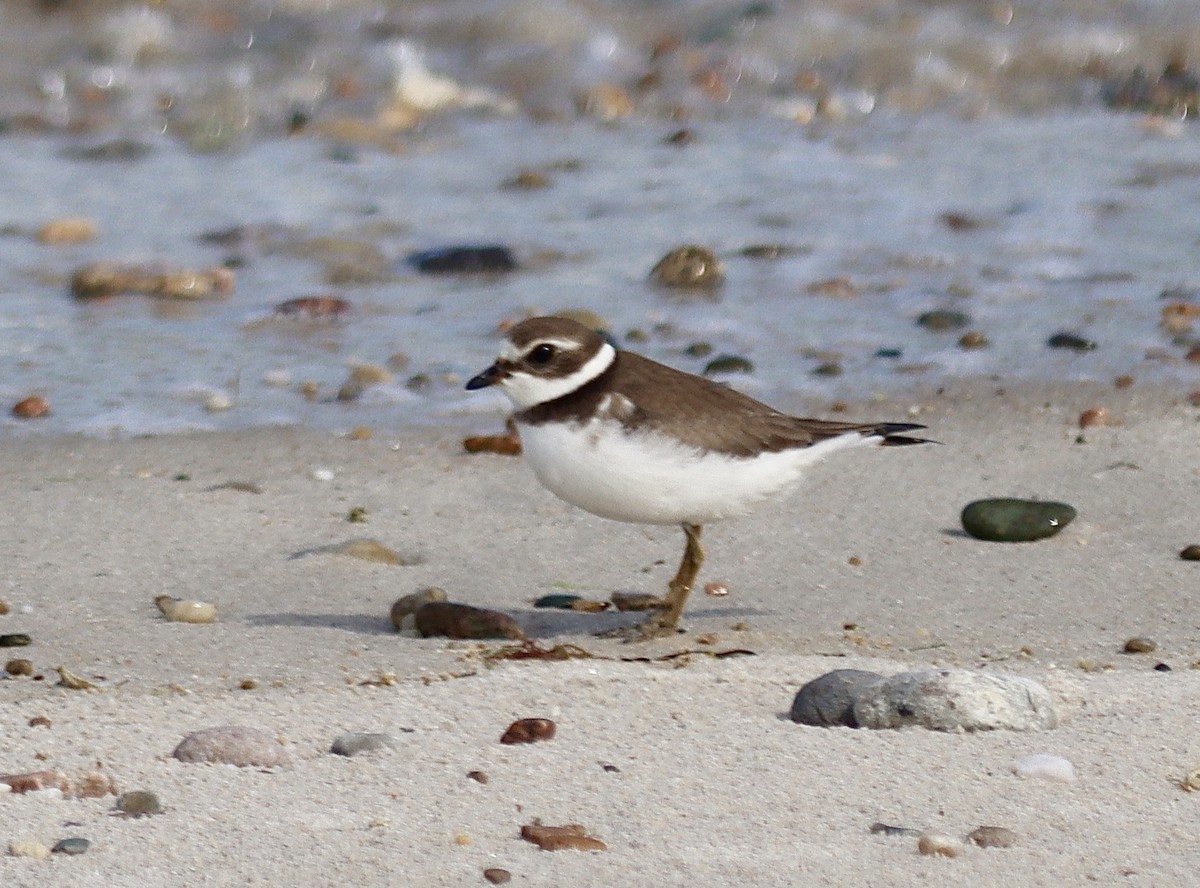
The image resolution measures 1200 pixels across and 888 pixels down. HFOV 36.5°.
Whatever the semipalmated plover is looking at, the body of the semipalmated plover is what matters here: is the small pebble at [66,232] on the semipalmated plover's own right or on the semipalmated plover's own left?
on the semipalmated plover's own right

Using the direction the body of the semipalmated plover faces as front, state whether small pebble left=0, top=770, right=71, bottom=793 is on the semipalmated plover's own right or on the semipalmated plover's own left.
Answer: on the semipalmated plover's own left

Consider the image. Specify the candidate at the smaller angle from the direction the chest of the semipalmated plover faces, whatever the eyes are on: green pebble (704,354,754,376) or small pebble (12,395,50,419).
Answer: the small pebble

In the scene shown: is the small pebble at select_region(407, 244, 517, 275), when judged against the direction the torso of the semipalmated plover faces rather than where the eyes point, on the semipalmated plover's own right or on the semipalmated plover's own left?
on the semipalmated plover's own right

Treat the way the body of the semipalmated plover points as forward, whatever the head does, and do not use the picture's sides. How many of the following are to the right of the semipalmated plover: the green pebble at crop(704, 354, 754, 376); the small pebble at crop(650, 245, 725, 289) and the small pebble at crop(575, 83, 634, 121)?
3

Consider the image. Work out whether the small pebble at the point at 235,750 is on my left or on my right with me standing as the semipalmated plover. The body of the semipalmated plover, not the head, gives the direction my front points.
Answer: on my left

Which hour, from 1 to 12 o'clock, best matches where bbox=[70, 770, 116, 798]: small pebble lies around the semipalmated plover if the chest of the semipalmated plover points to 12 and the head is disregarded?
The small pebble is roughly at 10 o'clock from the semipalmated plover.

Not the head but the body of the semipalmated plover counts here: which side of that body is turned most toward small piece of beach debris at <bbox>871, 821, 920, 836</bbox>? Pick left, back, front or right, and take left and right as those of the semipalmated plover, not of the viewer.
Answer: left

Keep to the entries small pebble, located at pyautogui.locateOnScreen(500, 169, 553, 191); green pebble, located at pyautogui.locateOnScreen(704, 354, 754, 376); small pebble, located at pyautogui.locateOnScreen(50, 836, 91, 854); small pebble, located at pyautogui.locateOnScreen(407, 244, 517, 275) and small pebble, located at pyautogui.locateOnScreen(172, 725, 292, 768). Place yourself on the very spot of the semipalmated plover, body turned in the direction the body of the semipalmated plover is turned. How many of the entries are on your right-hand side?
3

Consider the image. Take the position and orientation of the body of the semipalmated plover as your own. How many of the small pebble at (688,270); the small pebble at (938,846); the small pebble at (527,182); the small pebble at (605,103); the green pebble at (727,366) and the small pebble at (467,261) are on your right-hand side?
5

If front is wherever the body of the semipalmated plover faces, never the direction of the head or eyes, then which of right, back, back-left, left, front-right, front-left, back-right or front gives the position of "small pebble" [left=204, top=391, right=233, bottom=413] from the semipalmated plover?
front-right

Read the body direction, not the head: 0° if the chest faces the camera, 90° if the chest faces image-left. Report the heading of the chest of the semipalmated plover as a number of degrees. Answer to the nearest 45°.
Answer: approximately 90°

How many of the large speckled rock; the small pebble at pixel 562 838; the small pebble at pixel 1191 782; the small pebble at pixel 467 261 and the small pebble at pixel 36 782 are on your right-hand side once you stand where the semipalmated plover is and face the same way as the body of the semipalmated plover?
1

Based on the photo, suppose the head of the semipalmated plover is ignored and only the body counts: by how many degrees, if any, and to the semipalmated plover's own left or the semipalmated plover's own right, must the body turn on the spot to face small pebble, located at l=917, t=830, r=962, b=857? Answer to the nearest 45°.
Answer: approximately 90° to the semipalmated plover's own left

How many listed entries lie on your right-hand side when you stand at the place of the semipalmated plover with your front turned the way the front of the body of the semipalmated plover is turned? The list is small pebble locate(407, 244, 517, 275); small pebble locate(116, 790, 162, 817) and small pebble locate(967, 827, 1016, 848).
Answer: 1

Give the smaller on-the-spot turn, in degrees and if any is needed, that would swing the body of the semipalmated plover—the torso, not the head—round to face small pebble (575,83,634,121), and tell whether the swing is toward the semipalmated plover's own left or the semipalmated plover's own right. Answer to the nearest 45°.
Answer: approximately 90° to the semipalmated plover's own right

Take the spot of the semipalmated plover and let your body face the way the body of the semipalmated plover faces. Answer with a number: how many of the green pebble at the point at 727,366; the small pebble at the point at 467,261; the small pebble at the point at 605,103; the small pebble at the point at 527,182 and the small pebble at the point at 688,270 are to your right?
5

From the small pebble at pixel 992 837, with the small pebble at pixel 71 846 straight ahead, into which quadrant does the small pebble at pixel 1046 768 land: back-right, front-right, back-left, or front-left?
back-right

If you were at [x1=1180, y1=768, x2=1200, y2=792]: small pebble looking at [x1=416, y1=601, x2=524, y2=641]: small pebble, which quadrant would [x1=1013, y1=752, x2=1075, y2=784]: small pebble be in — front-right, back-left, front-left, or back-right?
front-left

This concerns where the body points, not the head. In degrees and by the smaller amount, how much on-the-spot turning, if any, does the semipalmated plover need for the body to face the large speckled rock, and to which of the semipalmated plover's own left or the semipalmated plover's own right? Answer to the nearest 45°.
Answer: approximately 135° to the semipalmated plover's own left

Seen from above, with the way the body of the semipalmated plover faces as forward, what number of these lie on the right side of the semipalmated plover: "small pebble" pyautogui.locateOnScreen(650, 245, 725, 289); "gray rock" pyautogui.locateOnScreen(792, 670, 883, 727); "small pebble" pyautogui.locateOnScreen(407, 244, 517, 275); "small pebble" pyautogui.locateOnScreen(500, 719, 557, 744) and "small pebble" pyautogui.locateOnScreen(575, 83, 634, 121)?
3
